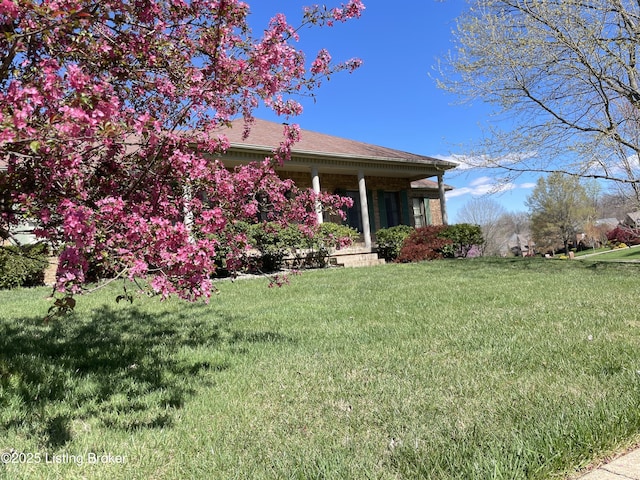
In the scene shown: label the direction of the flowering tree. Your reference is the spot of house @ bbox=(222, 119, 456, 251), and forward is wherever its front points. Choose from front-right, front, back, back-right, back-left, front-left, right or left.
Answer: front-right

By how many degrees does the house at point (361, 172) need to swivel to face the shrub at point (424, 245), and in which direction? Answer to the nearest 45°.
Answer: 0° — it already faces it

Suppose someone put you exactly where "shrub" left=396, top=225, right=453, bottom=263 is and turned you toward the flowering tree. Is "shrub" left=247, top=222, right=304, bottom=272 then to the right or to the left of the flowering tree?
right

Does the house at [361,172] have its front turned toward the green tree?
no
